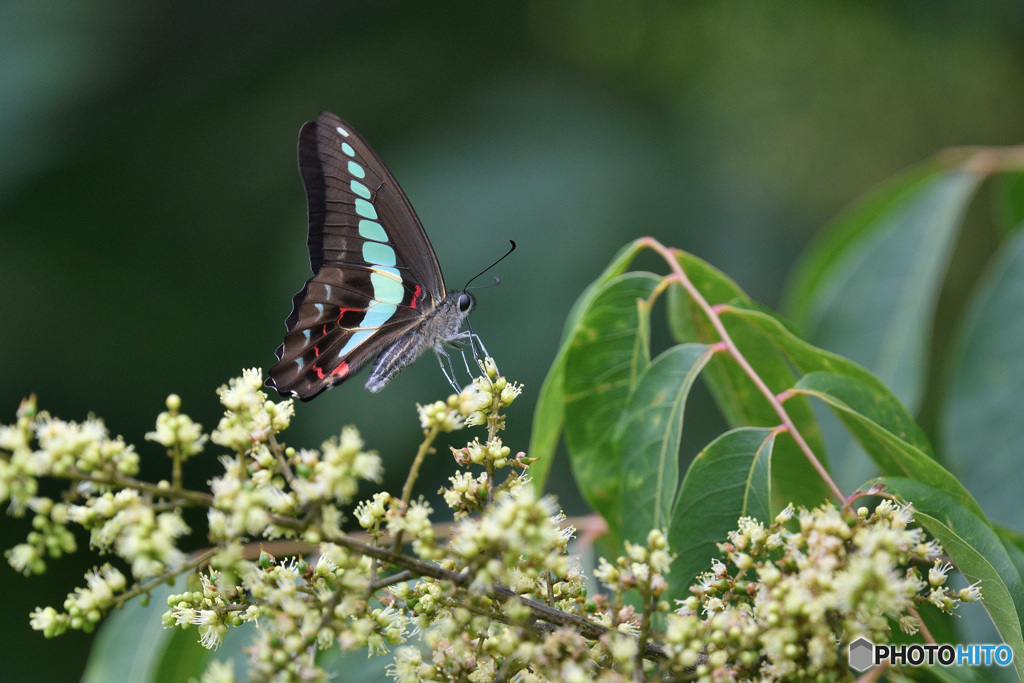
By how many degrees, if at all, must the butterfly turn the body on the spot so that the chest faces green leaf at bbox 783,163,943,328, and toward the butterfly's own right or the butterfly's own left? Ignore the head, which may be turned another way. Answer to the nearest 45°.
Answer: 0° — it already faces it

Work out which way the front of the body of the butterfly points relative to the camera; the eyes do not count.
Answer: to the viewer's right

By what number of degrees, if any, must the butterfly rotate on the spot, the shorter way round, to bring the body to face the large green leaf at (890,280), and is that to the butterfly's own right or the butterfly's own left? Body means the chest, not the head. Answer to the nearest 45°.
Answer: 0° — it already faces it

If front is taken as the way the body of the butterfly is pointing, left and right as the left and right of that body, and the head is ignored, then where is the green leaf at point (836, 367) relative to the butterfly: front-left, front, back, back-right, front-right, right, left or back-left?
front-right

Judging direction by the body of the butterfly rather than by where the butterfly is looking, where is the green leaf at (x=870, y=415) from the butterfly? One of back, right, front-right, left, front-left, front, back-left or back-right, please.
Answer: front-right

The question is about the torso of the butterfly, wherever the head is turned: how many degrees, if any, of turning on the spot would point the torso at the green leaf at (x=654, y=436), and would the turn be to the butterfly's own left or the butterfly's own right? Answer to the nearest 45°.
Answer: approximately 45° to the butterfly's own right

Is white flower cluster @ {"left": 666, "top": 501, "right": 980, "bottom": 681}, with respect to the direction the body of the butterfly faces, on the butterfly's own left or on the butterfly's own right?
on the butterfly's own right

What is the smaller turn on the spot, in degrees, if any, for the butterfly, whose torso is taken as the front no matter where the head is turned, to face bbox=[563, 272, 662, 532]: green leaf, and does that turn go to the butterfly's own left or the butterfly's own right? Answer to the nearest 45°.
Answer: approximately 45° to the butterfly's own right

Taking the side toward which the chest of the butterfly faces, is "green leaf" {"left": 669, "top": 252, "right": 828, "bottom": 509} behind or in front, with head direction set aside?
in front

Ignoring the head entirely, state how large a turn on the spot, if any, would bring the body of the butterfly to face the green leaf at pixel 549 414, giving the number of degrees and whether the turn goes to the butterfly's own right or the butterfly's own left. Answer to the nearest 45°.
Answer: approximately 45° to the butterfly's own right

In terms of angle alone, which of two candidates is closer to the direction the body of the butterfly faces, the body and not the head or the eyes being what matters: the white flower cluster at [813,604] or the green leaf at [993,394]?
the green leaf
